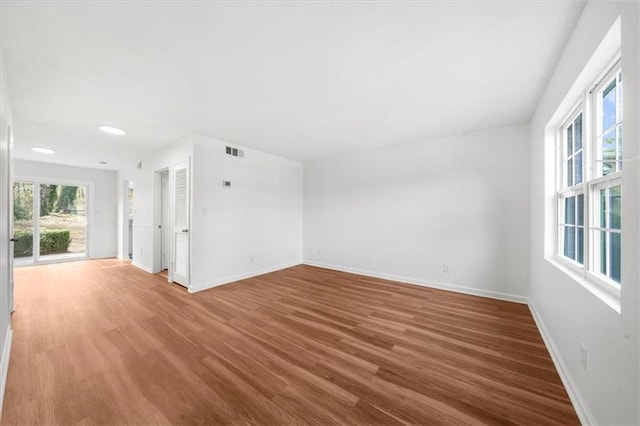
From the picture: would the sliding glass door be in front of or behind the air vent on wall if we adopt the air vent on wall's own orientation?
behind

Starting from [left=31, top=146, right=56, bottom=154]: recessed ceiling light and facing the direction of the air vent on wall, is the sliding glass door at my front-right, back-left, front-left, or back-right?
back-left

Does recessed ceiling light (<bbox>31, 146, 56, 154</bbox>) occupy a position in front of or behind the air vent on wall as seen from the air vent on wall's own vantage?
behind

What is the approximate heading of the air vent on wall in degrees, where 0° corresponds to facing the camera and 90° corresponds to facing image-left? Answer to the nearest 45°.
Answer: approximately 315°

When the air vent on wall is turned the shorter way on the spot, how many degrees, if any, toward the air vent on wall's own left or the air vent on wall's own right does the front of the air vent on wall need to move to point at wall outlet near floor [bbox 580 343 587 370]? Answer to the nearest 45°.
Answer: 0° — it already faces it
